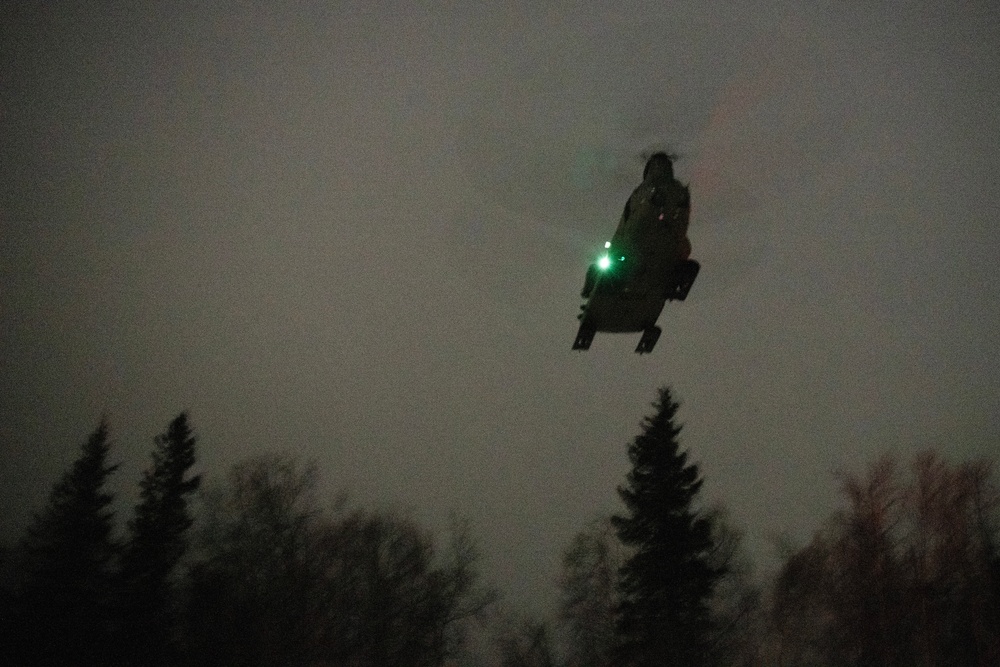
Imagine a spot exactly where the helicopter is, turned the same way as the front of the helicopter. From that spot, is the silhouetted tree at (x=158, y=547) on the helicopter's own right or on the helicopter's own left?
on the helicopter's own right

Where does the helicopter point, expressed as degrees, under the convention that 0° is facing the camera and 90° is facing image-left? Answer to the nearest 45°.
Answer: approximately 0°
